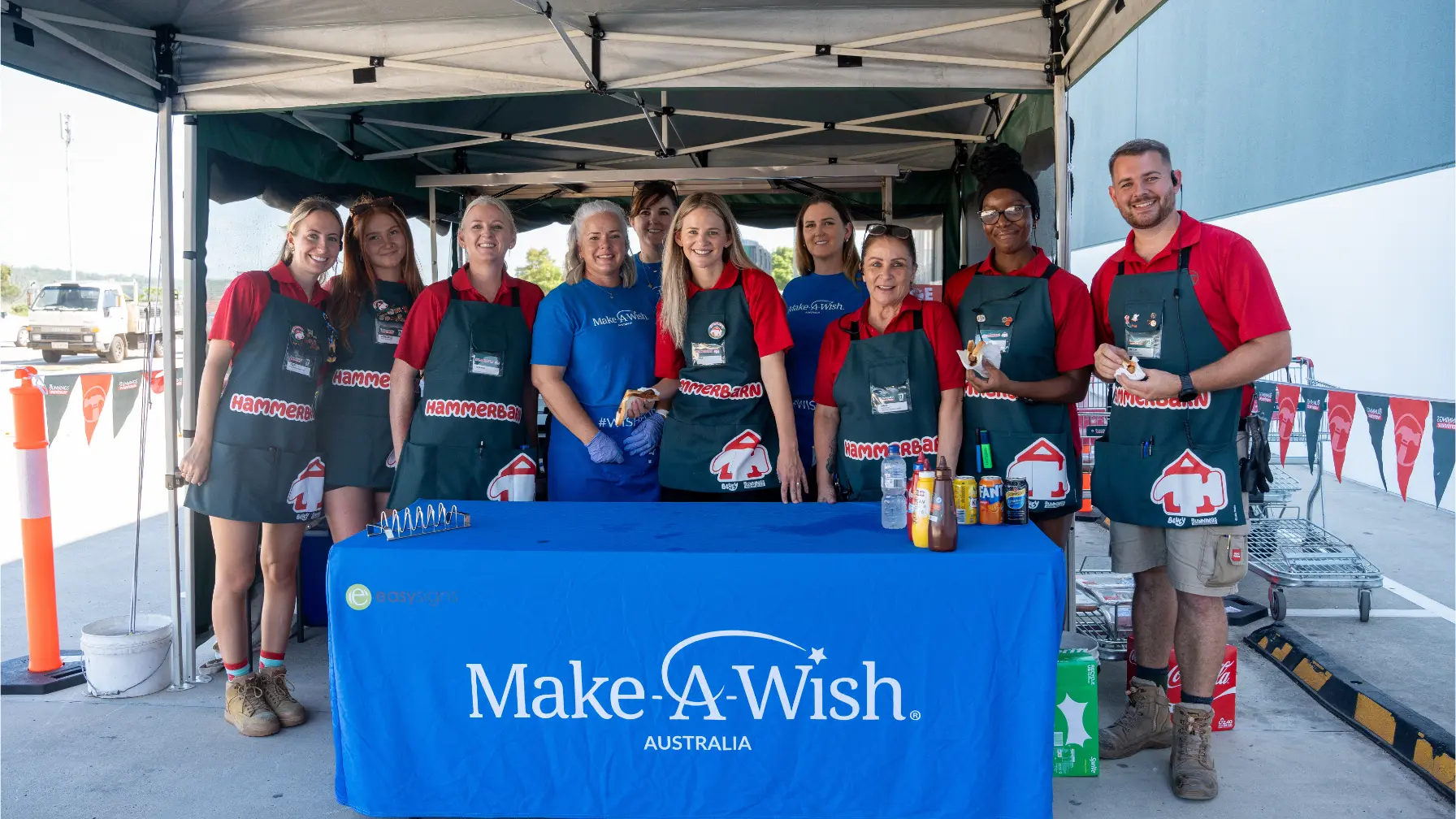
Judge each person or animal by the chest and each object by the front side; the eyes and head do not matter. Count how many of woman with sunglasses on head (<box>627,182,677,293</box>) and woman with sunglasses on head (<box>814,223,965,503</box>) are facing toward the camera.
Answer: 2

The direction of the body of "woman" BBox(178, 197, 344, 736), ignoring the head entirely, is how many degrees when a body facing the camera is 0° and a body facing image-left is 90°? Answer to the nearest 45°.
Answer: approximately 315°

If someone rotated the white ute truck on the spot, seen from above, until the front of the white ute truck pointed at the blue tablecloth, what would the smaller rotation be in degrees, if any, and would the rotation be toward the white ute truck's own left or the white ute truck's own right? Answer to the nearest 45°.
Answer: approximately 45° to the white ute truck's own left

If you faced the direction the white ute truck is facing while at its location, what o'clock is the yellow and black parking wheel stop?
The yellow and black parking wheel stop is roughly at 10 o'clock from the white ute truck.

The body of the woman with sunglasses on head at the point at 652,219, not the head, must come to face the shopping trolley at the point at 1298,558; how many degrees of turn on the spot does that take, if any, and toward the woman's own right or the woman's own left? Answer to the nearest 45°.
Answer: approximately 90° to the woman's own left
